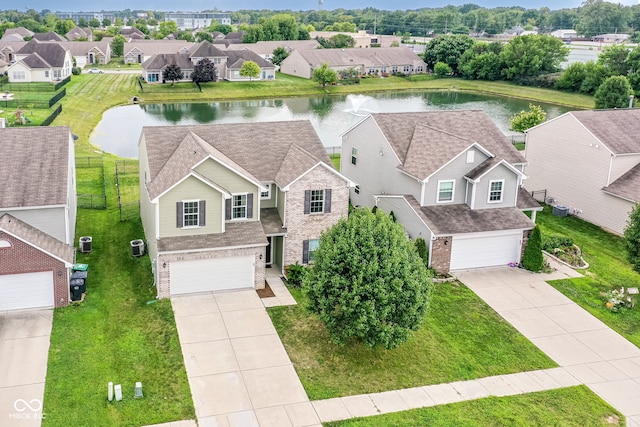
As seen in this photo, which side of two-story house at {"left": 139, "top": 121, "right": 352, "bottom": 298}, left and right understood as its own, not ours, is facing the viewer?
front

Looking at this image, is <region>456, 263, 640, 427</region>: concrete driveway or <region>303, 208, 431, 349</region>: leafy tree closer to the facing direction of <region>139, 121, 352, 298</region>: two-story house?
the leafy tree

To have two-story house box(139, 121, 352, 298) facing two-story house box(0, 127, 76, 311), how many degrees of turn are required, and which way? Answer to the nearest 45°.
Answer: approximately 90° to its right

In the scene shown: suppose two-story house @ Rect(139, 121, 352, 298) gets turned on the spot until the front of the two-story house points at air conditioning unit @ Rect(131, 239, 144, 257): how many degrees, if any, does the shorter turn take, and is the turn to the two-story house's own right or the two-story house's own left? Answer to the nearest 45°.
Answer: approximately 90° to the two-story house's own right

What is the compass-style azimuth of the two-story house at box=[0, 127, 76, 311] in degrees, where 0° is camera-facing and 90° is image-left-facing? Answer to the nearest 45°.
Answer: approximately 0°

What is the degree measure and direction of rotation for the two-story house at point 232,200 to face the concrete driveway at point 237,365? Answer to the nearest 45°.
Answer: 0° — it already faces it

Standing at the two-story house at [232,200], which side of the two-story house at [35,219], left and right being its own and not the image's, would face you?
left

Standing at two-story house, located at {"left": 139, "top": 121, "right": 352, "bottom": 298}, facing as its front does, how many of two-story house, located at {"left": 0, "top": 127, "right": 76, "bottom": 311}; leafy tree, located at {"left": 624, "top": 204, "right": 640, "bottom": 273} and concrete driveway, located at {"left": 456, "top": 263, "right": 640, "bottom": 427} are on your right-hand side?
1

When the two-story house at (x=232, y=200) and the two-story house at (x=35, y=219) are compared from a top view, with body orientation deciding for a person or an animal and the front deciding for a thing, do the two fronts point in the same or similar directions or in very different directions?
same or similar directions

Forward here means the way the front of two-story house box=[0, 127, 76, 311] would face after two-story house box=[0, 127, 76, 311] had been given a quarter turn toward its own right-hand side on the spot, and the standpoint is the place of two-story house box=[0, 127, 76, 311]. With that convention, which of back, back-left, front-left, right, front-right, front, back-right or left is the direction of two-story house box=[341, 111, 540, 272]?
back

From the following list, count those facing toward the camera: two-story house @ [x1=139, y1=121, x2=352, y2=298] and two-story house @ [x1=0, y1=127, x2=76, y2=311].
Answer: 2

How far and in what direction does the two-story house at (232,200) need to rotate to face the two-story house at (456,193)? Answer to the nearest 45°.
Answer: approximately 90° to its left

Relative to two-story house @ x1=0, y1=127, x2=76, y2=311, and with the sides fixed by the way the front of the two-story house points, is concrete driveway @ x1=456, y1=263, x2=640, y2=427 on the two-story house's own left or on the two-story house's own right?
on the two-story house's own left
